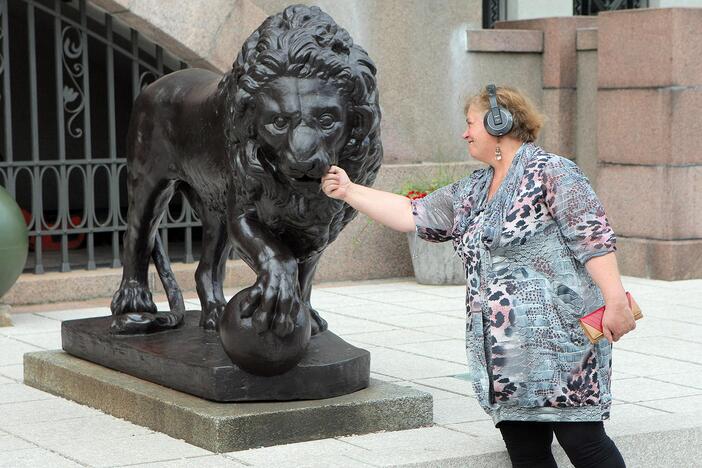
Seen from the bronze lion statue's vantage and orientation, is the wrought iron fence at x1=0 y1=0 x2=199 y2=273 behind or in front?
behind

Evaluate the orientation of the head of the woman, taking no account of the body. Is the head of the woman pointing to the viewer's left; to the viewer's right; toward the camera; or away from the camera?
to the viewer's left

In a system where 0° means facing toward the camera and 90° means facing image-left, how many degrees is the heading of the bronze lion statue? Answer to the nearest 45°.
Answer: approximately 315°

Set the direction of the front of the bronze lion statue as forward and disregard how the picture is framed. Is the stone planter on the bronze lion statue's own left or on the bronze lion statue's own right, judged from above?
on the bronze lion statue's own left

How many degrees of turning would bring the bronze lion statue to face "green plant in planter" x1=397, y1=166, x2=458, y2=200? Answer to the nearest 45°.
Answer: approximately 135° to its left

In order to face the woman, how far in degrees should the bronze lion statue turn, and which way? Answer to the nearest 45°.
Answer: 0° — it already faces them

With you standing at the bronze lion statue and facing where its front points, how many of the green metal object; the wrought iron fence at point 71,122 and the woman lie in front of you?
1
